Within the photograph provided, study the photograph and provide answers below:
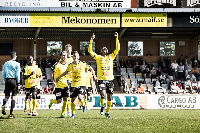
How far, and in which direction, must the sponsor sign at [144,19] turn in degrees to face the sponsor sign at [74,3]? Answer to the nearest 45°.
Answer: approximately 90° to its right

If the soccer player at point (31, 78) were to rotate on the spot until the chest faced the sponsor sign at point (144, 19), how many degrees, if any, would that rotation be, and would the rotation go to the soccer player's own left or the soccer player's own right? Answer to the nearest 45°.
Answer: approximately 135° to the soccer player's own left

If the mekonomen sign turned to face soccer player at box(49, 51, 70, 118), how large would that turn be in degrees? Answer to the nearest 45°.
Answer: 0° — it already faces them

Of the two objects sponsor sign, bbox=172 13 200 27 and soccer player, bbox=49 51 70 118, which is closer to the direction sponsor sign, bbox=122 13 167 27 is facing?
the soccer player

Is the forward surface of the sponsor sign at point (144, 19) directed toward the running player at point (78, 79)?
yes

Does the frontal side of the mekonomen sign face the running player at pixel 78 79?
yes

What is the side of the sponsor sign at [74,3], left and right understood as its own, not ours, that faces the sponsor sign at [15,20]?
right

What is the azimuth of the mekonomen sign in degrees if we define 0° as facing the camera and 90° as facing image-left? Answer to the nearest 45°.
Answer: approximately 0°
